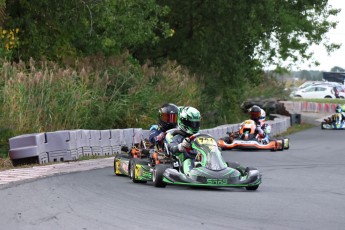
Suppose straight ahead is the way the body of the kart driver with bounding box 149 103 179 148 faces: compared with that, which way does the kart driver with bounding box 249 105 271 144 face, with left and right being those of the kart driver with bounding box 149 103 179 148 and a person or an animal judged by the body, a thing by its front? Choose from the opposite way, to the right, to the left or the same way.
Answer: to the right

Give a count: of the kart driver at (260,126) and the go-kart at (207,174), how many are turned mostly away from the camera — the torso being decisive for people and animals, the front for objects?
0

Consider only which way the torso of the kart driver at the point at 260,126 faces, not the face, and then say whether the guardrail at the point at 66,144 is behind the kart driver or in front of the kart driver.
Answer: in front

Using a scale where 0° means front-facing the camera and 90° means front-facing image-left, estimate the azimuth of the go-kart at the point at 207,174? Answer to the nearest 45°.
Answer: approximately 315°

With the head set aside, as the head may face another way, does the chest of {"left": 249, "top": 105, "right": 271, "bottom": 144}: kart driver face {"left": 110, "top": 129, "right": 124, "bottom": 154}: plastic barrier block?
yes

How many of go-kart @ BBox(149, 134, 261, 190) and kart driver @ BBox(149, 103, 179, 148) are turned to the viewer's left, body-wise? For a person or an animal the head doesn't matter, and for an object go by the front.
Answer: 0
